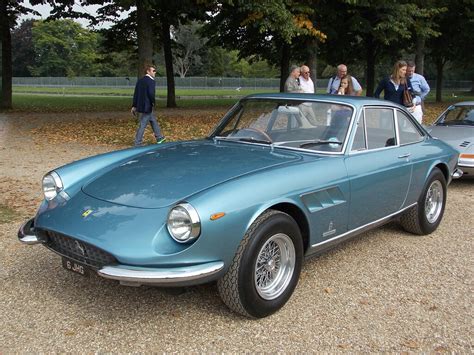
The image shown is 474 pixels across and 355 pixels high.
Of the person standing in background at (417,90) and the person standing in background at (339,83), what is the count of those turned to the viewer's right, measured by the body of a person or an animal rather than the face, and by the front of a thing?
0

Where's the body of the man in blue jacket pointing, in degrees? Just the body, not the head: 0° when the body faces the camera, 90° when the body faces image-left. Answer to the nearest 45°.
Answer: approximately 270°

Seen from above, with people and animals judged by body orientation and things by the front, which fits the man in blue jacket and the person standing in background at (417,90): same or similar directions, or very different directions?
very different directions

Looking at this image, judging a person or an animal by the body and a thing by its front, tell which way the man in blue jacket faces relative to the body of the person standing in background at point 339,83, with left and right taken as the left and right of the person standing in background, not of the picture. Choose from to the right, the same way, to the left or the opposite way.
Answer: to the left

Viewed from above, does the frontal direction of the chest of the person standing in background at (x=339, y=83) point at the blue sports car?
yes

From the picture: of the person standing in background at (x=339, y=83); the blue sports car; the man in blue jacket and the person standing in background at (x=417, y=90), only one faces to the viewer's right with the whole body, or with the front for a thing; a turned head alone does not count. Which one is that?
the man in blue jacket

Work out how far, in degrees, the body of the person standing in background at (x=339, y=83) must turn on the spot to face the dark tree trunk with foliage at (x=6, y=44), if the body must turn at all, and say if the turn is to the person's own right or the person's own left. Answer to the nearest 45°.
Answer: approximately 135° to the person's own right

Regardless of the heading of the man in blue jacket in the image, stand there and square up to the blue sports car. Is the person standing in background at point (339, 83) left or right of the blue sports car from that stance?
left

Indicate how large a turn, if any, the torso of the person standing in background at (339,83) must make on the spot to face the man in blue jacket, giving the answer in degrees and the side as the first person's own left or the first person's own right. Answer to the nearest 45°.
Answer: approximately 90° to the first person's own right

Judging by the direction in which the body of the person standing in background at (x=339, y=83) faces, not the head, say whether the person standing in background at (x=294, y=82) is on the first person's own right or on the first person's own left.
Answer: on the first person's own right
